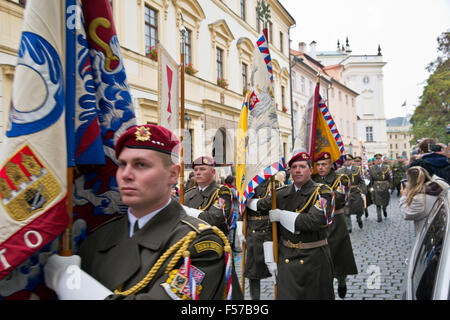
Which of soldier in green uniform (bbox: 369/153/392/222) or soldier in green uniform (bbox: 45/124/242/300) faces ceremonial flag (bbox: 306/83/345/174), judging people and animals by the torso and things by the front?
soldier in green uniform (bbox: 369/153/392/222)

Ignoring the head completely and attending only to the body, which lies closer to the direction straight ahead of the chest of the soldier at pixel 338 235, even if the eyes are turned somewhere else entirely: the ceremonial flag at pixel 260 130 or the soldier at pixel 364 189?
the ceremonial flag

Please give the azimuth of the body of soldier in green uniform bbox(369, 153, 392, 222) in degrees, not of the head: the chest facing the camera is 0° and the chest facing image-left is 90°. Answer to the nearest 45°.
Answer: approximately 0°

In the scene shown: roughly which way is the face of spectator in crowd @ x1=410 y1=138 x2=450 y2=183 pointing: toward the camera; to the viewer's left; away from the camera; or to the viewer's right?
away from the camera

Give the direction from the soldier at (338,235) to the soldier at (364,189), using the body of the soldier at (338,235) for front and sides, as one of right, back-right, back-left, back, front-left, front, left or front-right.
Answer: back-right

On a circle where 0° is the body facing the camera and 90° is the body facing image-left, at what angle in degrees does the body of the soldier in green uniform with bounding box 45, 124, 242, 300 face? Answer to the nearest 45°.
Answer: approximately 45°

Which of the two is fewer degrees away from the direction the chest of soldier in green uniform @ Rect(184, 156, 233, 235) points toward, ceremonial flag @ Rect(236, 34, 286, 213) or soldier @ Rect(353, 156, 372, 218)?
the ceremonial flag

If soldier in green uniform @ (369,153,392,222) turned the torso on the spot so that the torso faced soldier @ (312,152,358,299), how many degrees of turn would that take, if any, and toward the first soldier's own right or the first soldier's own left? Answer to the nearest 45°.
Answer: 0° — they already face them

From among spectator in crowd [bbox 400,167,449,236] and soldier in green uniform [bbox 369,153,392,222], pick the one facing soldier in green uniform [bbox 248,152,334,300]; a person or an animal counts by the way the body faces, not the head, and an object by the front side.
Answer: soldier in green uniform [bbox 369,153,392,222]
